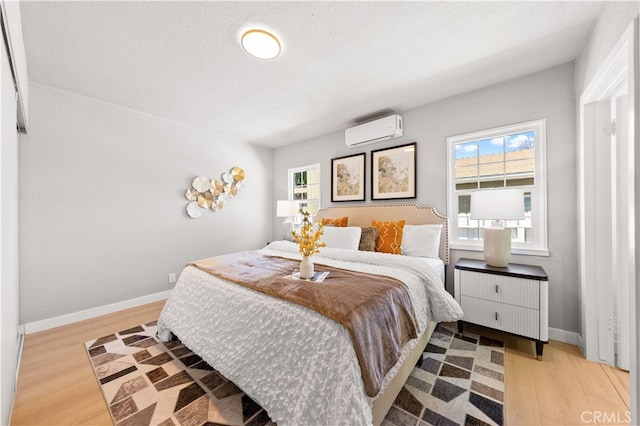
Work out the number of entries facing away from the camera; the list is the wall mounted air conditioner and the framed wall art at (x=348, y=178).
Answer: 0

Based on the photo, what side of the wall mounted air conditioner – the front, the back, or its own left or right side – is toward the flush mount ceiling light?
front

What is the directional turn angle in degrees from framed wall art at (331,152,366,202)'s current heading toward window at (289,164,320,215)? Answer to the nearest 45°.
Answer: approximately 90° to its right

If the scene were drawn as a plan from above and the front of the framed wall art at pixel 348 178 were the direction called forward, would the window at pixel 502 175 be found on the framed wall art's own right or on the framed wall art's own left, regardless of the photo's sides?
on the framed wall art's own left

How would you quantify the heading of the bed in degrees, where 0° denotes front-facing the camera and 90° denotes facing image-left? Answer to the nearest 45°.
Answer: approximately 45°

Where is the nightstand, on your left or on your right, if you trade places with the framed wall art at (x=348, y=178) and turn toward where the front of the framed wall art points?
on your left

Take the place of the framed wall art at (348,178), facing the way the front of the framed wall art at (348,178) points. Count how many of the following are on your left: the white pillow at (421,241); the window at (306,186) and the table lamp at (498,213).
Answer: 2

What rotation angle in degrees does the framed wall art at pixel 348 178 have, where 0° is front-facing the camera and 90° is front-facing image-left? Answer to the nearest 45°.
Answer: approximately 45°

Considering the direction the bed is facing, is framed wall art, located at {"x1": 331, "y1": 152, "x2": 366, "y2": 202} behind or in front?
behind
